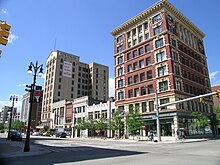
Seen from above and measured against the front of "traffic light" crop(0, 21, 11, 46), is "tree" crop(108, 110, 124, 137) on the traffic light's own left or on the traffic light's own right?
on the traffic light's own left
